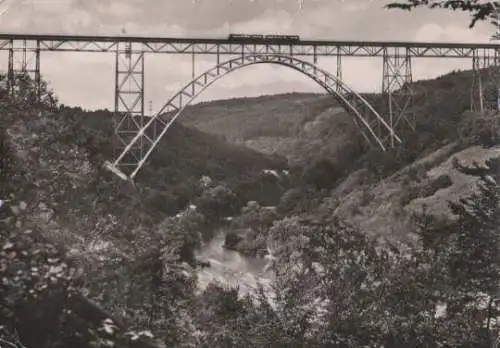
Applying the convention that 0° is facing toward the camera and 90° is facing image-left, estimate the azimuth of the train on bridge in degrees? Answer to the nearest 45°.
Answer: approximately 90°
